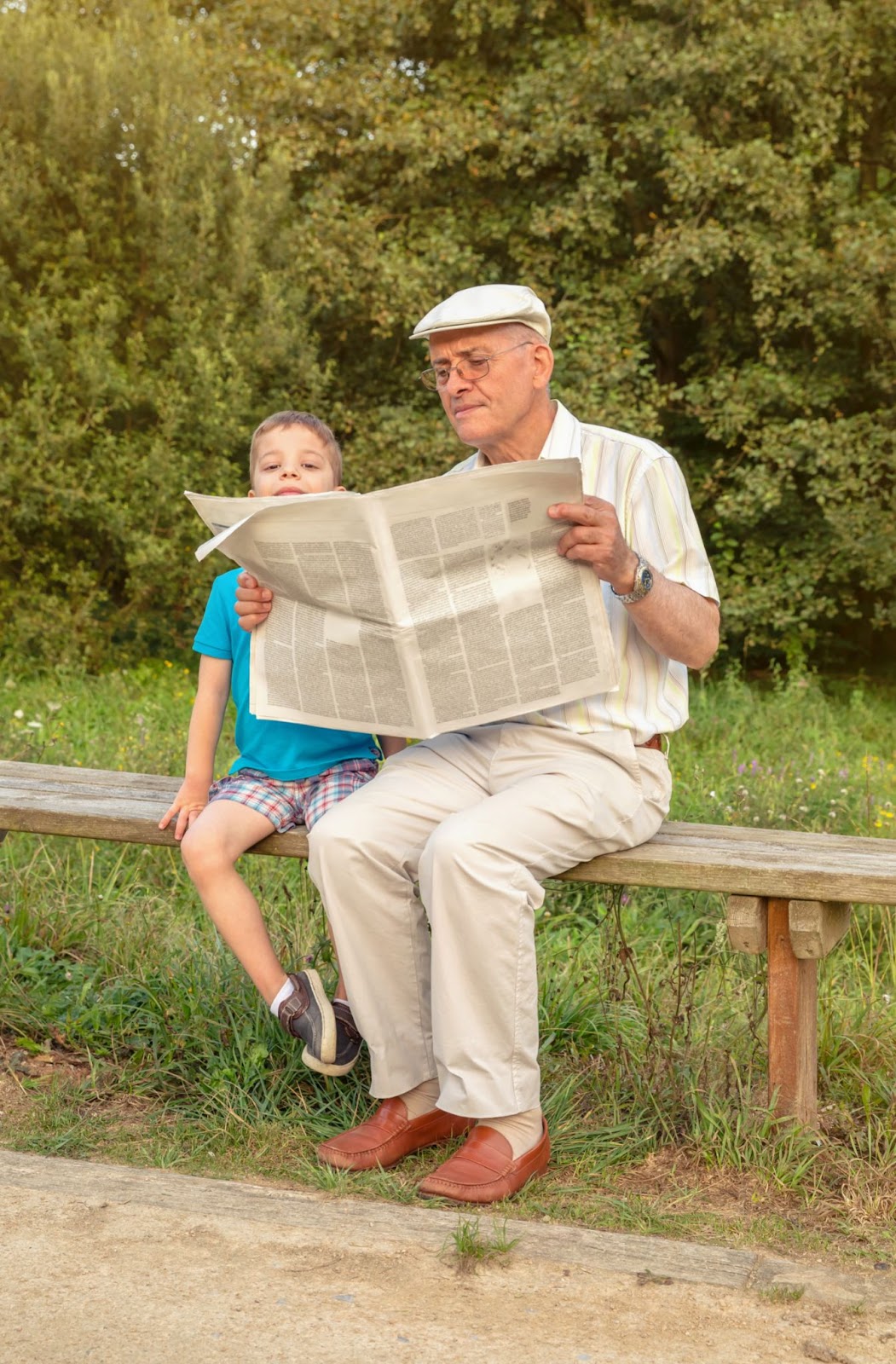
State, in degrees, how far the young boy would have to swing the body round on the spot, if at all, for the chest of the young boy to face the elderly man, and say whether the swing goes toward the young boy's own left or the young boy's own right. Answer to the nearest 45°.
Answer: approximately 45° to the young boy's own left

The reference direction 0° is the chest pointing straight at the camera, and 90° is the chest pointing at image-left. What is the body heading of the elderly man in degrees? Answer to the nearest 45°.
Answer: approximately 45°

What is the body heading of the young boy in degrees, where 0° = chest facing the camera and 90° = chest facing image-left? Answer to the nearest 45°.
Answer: approximately 0°

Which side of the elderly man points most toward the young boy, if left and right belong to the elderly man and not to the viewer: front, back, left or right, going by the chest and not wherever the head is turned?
right
